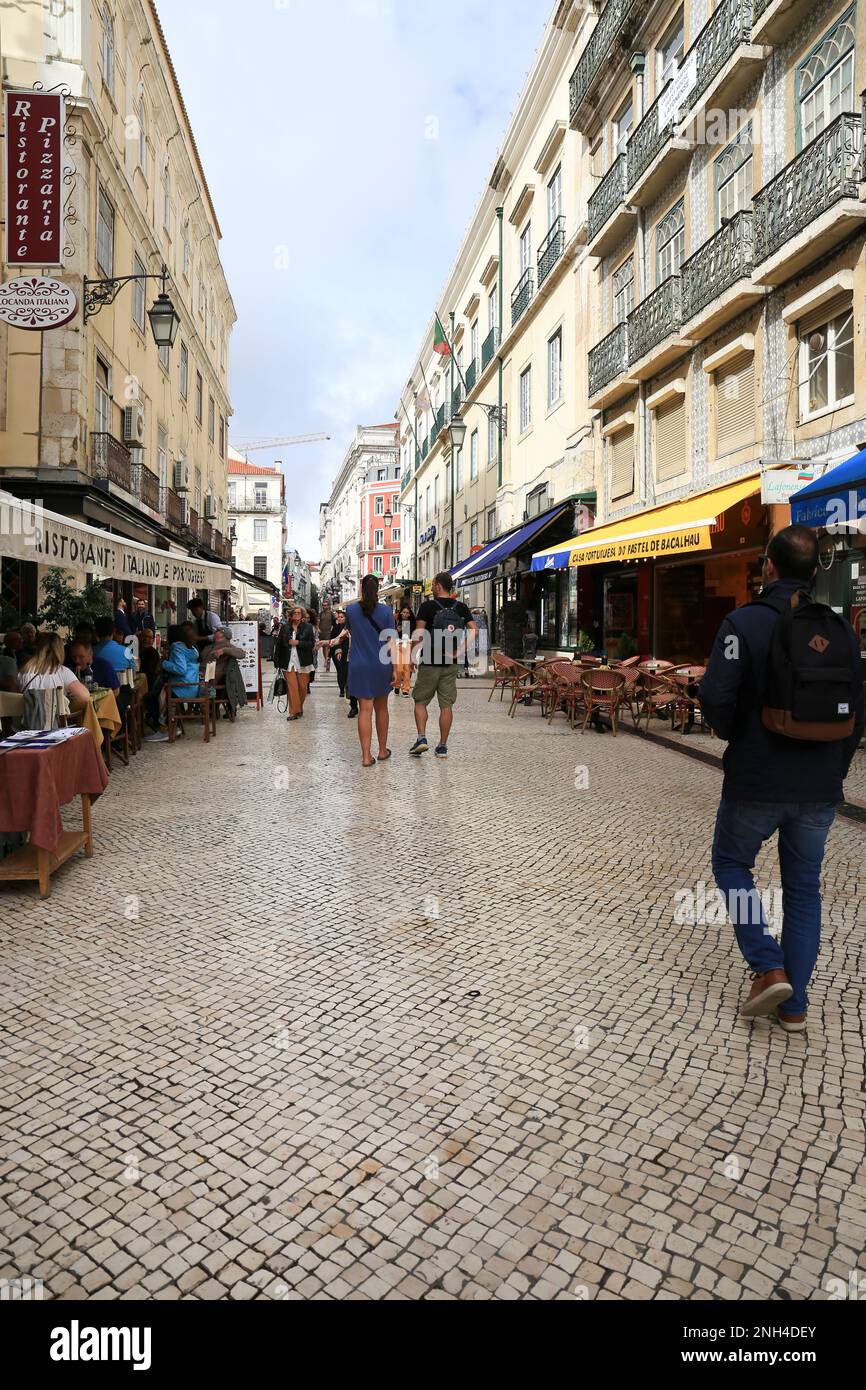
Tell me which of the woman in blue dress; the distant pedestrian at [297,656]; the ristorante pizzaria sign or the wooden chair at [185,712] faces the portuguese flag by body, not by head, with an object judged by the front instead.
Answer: the woman in blue dress

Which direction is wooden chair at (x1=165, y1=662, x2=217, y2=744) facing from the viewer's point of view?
to the viewer's left

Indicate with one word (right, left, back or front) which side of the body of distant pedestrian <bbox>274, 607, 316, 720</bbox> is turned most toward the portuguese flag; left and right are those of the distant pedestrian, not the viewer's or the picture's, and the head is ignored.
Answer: back

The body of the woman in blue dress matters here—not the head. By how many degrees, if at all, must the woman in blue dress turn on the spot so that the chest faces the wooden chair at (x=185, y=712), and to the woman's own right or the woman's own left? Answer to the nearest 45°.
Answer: approximately 45° to the woman's own left

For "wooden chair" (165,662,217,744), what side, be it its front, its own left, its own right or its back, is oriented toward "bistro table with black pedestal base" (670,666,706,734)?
back

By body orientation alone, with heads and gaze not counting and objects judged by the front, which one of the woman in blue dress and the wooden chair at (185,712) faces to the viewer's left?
the wooden chair

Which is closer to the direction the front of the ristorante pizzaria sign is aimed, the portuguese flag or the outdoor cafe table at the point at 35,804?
the outdoor cafe table

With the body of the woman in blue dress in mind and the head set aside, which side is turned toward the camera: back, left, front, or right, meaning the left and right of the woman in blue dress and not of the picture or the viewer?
back
